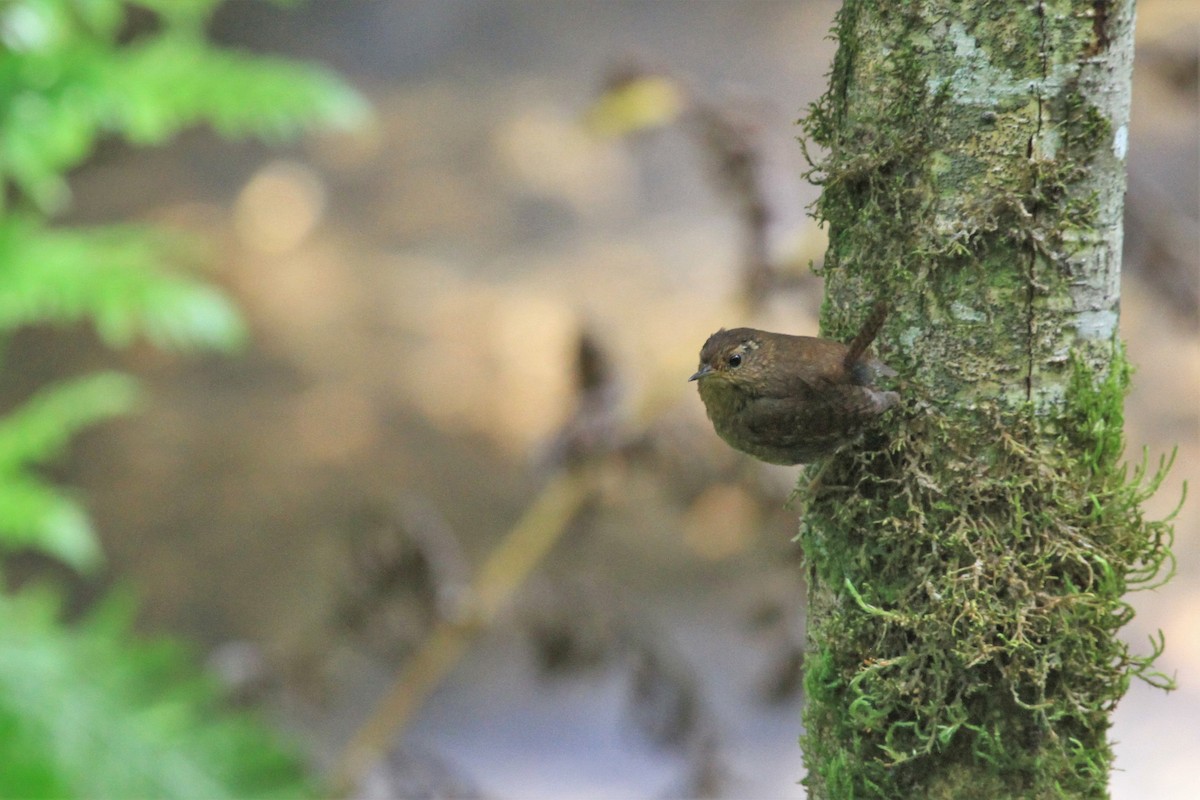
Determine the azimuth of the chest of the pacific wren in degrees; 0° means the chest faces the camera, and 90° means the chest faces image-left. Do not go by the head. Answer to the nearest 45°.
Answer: approximately 90°
